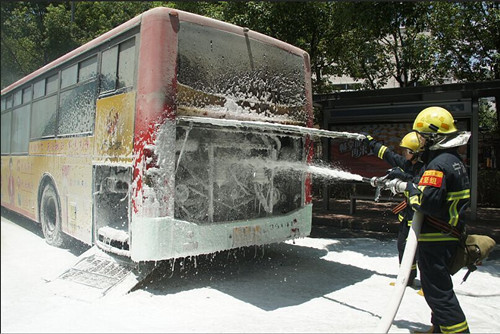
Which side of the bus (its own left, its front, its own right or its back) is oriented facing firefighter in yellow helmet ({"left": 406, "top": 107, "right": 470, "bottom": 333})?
back

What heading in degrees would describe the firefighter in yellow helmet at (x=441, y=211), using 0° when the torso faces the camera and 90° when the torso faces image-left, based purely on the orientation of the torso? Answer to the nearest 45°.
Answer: approximately 135°

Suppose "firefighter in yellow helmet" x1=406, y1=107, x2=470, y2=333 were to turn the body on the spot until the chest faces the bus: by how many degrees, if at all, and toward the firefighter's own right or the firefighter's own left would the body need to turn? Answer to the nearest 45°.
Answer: approximately 45° to the firefighter's own left

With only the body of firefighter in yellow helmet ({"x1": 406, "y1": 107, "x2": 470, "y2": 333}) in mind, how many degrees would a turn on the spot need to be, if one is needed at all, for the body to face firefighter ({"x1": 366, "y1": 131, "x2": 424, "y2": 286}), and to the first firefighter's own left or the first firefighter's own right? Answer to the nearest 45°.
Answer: approximately 45° to the first firefighter's own right

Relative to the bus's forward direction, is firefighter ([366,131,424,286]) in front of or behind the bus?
behind

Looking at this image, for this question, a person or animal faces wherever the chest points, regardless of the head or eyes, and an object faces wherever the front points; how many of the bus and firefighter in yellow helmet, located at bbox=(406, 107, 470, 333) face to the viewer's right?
0

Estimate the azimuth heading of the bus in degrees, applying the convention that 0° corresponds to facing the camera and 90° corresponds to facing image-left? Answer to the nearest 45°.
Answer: approximately 135°
